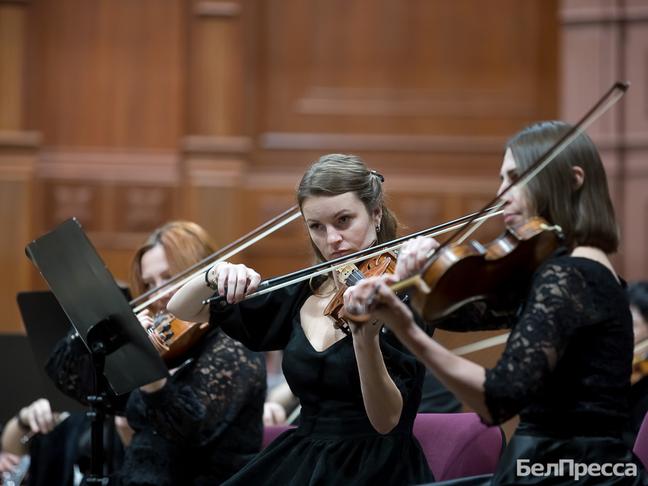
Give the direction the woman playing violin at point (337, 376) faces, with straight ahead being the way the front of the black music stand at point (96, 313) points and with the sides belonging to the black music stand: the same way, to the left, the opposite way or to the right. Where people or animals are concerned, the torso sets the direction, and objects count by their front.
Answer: the opposite way

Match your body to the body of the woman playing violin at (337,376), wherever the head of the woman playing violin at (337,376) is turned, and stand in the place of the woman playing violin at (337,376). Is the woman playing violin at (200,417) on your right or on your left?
on your right

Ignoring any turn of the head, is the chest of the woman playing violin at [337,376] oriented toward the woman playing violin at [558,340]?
no

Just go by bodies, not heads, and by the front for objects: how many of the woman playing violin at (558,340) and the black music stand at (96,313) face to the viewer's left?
1

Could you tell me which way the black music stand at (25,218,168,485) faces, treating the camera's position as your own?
facing away from the viewer and to the right of the viewer

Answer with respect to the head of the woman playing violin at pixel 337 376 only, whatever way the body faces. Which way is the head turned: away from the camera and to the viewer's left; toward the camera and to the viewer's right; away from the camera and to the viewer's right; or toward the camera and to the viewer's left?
toward the camera and to the viewer's left

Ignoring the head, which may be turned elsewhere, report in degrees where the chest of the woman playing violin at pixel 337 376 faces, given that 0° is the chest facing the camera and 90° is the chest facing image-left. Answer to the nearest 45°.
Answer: approximately 45°

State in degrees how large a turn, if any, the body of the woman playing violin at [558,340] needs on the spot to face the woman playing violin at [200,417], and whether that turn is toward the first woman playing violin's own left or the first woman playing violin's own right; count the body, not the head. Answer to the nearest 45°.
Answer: approximately 45° to the first woman playing violin's own right

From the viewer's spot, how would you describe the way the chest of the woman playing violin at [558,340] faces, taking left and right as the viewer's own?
facing to the left of the viewer

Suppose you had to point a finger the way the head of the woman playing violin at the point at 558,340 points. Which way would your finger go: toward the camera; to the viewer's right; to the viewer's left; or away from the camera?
to the viewer's left

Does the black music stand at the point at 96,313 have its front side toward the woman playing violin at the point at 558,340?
no
